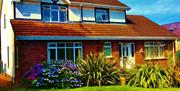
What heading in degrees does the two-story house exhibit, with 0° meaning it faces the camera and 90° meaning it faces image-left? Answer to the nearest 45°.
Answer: approximately 0°

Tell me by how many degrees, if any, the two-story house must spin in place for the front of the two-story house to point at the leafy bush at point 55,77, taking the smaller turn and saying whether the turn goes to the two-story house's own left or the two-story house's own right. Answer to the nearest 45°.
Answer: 0° — it already faces it
